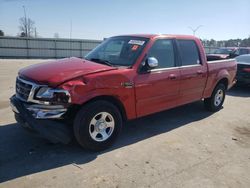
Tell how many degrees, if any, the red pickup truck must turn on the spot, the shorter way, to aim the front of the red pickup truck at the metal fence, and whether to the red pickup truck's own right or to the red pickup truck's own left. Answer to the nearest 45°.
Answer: approximately 135° to the red pickup truck's own right

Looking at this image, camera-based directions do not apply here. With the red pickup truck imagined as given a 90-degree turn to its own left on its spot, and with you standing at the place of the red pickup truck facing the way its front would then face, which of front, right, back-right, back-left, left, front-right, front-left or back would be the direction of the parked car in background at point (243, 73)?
left

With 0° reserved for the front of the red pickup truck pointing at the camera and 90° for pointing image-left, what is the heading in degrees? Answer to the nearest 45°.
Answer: approximately 45°
